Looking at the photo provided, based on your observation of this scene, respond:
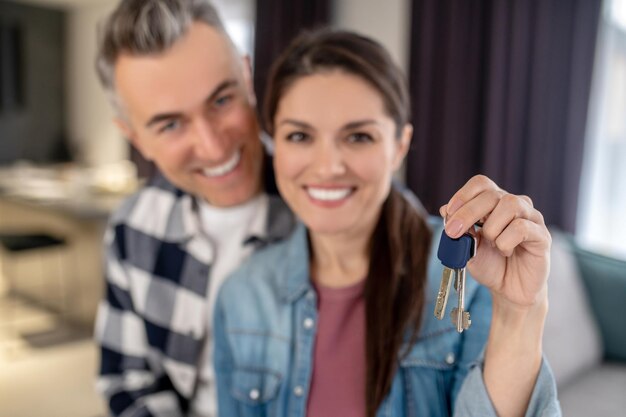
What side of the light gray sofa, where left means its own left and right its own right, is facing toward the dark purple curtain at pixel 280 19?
right

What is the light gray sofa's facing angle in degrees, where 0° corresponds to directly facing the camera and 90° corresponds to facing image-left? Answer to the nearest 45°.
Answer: approximately 45°

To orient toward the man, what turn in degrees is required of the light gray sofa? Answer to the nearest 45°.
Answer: approximately 45° to its right

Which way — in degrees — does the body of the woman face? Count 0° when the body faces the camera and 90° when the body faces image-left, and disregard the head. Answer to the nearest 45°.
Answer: approximately 0°

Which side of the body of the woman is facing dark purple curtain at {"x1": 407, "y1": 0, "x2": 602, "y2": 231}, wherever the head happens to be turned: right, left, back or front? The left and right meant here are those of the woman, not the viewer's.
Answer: back

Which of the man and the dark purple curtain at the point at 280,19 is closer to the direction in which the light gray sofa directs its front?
the man

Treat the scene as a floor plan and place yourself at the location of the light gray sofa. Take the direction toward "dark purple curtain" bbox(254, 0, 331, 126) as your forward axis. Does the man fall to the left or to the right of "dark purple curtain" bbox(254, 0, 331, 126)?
left
